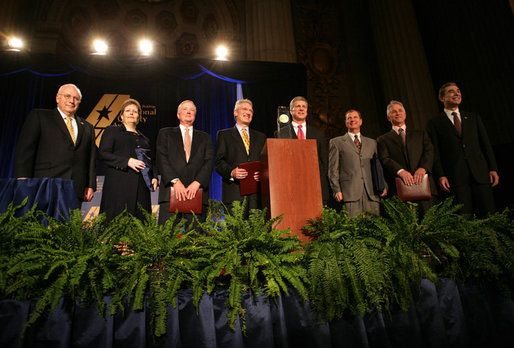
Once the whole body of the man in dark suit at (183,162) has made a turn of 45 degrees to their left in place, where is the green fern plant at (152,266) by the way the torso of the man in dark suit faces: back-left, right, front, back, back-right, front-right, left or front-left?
front-right

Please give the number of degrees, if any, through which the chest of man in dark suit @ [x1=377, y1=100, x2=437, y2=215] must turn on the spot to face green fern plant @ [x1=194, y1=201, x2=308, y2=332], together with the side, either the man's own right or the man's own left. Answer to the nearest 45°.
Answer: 0° — they already face it

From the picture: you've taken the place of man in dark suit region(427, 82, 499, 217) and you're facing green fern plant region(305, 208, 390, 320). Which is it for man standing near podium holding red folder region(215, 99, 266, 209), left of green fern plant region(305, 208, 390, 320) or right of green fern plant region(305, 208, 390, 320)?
right

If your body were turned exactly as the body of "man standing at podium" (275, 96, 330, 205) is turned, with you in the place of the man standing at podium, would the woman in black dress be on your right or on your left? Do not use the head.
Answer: on your right

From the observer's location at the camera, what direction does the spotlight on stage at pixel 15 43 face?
facing the viewer

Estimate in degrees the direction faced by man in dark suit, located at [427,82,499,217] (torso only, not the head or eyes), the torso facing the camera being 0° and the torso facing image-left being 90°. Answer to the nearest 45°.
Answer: approximately 0°

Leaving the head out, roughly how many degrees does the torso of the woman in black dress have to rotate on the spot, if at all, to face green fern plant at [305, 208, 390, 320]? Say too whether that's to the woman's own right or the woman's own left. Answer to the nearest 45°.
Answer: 0° — they already face it

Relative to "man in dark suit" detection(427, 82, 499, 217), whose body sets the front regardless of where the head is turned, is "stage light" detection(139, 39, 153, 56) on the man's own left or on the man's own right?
on the man's own right

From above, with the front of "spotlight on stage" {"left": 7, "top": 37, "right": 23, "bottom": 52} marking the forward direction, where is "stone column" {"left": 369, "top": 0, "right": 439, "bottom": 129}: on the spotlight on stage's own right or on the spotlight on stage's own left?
on the spotlight on stage's own left

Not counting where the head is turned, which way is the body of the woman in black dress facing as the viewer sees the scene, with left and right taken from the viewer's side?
facing the viewer and to the right of the viewer

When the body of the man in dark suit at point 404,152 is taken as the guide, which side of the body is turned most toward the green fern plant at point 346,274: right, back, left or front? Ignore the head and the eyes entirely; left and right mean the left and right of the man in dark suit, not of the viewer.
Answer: front

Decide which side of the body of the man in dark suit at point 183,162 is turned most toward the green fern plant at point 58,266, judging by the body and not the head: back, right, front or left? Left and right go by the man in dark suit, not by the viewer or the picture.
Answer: front

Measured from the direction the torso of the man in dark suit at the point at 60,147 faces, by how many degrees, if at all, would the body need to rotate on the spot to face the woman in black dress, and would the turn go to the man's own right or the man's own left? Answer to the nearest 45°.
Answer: approximately 45° to the man's own left

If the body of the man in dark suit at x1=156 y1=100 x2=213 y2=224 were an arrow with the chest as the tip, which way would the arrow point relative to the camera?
toward the camera
